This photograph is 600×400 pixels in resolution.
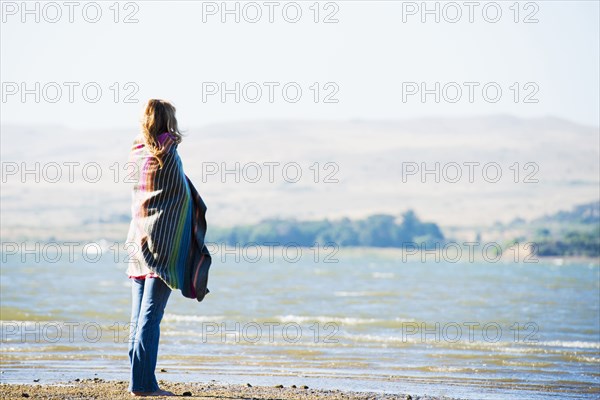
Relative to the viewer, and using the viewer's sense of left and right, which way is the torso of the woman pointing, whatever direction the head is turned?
facing away from the viewer and to the right of the viewer
